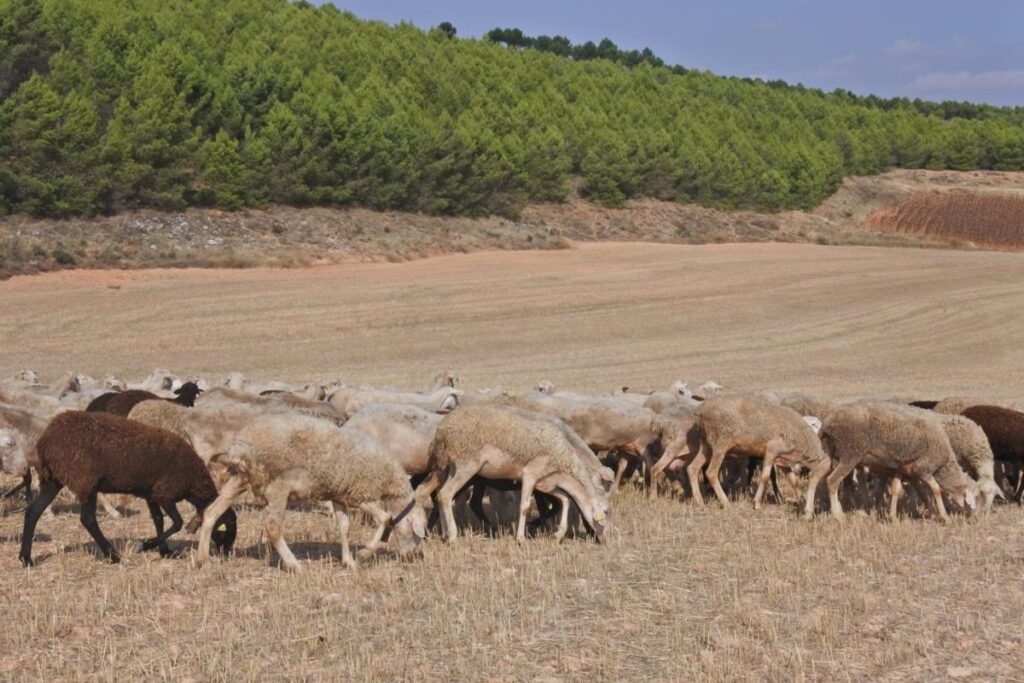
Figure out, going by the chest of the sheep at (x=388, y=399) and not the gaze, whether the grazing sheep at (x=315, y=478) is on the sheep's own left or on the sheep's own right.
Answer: on the sheep's own right

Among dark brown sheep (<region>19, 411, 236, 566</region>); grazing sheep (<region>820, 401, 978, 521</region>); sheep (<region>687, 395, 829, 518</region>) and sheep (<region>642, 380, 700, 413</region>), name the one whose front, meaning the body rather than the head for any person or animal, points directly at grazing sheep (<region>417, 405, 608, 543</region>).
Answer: the dark brown sheep

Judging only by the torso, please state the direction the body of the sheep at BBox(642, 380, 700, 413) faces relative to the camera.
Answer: to the viewer's right

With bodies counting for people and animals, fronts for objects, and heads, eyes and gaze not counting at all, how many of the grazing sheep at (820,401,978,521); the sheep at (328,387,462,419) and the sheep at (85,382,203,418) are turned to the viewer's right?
3

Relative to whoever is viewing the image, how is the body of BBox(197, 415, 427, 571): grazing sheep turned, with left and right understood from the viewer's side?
facing to the right of the viewer

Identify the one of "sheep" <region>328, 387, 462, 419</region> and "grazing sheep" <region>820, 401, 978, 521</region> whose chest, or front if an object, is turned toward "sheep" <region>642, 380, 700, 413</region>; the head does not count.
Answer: "sheep" <region>328, 387, 462, 419</region>

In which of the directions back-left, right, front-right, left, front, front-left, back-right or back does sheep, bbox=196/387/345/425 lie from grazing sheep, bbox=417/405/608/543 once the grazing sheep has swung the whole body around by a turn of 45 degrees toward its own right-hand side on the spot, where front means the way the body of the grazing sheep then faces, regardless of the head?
back

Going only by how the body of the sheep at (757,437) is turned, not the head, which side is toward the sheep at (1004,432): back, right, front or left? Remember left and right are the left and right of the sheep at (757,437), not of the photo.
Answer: front

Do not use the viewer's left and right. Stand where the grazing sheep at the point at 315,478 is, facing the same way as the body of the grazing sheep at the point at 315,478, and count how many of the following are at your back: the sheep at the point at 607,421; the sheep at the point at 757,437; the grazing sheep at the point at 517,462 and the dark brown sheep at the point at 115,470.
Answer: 1

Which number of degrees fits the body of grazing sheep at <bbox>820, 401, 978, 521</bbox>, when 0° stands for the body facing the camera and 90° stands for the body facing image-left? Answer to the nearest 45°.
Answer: approximately 270°

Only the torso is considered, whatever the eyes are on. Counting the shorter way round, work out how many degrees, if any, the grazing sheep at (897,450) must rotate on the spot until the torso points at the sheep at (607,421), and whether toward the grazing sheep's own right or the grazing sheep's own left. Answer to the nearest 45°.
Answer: approximately 180°

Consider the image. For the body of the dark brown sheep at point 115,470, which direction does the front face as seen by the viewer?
to the viewer's right

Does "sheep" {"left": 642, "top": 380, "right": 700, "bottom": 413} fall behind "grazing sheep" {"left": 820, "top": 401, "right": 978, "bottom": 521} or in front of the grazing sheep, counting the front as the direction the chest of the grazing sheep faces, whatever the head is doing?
behind

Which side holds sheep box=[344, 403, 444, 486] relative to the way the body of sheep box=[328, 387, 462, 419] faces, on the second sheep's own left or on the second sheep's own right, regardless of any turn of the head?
on the second sheep's own right

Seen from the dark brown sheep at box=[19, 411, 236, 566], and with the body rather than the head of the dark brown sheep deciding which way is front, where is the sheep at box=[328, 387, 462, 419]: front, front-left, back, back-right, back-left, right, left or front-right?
front-left
